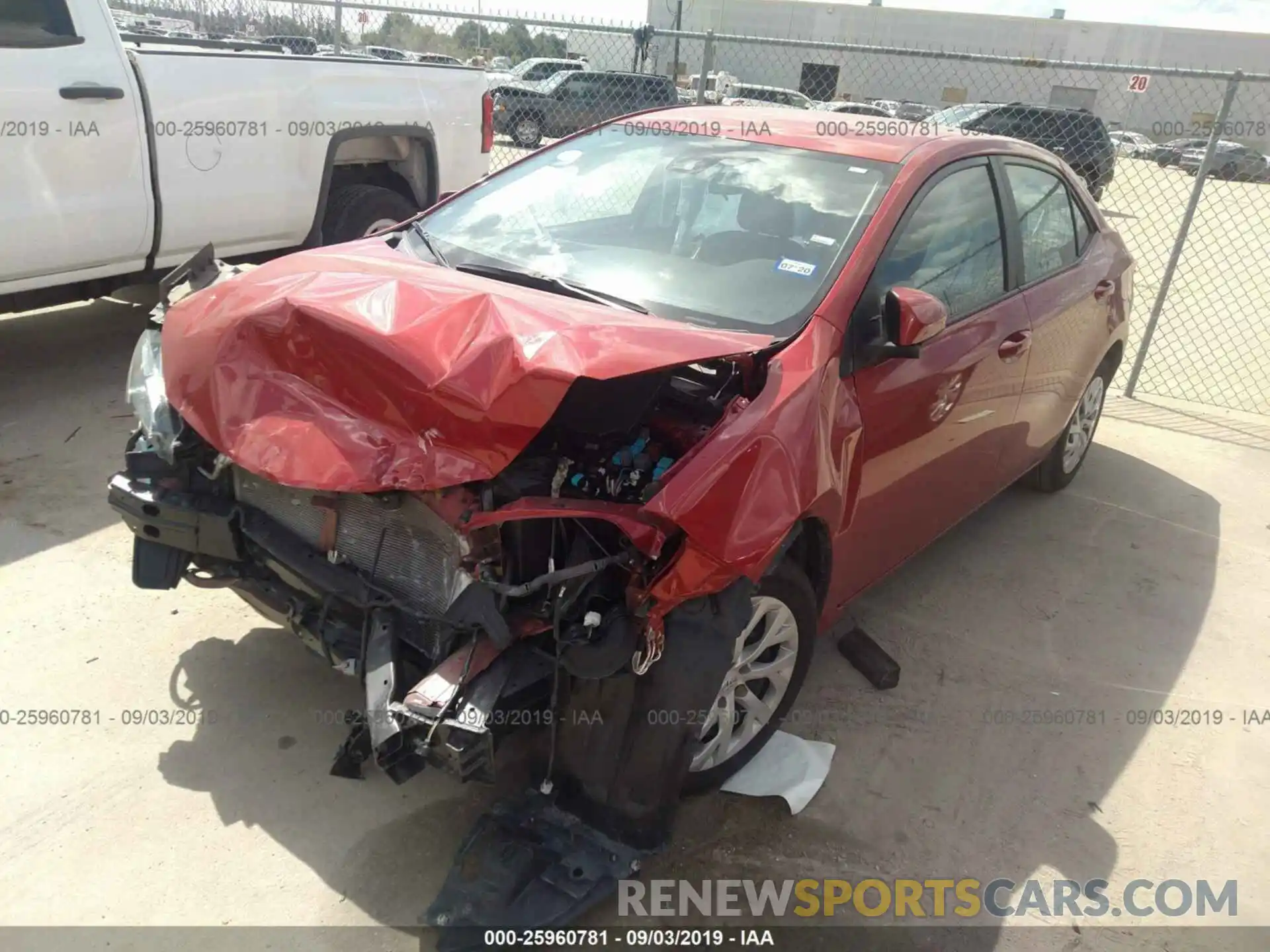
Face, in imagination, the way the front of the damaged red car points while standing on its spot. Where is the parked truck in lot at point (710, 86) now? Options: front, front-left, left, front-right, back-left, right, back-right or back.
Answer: back-right

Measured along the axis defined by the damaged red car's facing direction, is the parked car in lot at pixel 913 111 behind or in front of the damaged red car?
behind

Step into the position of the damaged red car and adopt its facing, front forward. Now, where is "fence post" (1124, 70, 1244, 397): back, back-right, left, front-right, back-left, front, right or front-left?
back

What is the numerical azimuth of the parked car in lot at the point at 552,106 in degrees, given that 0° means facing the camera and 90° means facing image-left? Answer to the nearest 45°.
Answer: approximately 45°

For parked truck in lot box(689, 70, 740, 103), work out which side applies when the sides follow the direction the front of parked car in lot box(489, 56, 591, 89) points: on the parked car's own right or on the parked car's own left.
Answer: on the parked car's own left

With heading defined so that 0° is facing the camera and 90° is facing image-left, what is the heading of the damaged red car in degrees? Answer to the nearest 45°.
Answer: approximately 45°

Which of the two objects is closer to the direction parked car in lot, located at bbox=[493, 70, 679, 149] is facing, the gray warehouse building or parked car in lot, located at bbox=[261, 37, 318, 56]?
the parked car in lot

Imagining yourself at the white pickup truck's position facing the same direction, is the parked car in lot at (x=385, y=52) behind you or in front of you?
behind

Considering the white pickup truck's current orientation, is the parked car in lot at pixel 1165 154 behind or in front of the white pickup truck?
behind

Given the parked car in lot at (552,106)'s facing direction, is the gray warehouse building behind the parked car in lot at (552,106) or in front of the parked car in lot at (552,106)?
behind

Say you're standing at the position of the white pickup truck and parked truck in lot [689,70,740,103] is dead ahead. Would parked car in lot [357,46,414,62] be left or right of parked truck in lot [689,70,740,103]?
left
